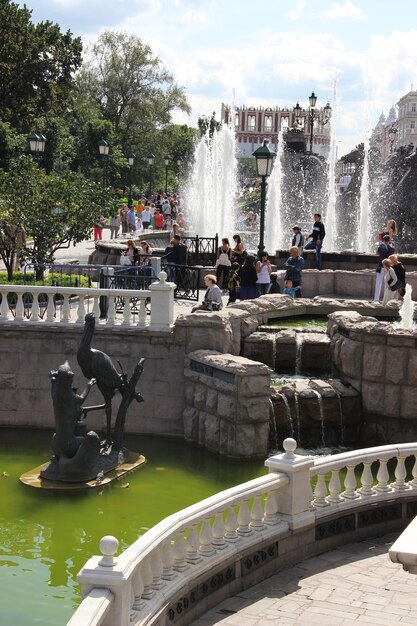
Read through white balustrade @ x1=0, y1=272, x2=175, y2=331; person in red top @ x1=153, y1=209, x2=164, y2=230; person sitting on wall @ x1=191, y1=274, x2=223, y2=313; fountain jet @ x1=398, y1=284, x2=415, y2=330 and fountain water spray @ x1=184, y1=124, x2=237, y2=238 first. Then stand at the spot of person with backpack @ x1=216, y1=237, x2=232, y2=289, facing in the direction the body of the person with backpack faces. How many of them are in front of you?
2

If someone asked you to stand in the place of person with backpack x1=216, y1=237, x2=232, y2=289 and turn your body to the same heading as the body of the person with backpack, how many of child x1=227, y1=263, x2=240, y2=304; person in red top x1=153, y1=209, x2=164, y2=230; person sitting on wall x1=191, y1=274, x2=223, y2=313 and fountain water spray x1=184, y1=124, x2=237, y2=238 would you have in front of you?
2

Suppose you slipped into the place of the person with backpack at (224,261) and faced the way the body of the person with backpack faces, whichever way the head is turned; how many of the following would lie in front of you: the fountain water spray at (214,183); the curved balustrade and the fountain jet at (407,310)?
1

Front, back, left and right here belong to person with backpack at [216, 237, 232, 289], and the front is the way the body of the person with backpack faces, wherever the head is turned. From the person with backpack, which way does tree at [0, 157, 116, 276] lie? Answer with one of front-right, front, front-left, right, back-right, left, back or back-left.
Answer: left

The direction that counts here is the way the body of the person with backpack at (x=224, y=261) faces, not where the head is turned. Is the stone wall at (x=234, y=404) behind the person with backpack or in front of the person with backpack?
behind

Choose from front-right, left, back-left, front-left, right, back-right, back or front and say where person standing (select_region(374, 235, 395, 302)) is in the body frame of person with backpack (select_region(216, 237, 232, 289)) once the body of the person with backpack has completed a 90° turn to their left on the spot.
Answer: back

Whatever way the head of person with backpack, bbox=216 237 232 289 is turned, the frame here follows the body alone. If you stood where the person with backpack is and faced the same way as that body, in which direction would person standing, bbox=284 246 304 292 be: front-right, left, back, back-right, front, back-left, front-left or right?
right

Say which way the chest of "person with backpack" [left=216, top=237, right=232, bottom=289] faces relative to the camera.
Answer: away from the camera
